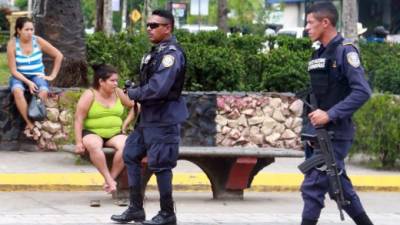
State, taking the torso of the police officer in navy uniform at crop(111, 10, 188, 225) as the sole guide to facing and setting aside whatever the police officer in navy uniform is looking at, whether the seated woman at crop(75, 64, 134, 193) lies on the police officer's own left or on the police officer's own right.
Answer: on the police officer's own right

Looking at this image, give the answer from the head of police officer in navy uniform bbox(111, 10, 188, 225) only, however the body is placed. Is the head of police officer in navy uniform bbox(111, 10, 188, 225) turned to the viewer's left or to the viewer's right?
to the viewer's left

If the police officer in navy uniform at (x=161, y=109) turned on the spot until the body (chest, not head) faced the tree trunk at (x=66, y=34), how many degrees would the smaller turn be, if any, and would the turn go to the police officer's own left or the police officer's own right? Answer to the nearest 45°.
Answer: approximately 90° to the police officer's own right

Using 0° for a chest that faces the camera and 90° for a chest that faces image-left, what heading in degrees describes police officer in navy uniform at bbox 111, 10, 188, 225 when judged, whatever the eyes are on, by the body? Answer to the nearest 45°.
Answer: approximately 90°

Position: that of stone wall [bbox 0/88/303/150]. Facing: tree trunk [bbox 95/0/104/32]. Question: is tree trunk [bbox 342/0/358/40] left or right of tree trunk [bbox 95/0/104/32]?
right

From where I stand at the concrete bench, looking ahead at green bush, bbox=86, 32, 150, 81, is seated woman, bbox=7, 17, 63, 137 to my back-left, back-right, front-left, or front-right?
front-left

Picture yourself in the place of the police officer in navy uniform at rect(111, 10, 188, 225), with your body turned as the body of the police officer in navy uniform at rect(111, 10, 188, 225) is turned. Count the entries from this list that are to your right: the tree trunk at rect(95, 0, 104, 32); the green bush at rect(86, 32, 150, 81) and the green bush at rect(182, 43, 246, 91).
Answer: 3

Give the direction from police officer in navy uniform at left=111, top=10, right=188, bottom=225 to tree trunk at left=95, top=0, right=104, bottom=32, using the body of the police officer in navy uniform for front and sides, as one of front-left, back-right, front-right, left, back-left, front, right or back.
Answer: right

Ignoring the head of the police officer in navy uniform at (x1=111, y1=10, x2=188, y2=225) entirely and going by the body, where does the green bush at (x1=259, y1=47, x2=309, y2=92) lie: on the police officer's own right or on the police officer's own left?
on the police officer's own right

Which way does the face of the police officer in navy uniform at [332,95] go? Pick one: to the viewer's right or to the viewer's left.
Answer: to the viewer's left

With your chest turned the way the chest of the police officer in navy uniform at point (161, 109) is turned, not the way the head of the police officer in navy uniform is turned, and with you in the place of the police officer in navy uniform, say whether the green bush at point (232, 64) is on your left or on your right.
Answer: on your right
